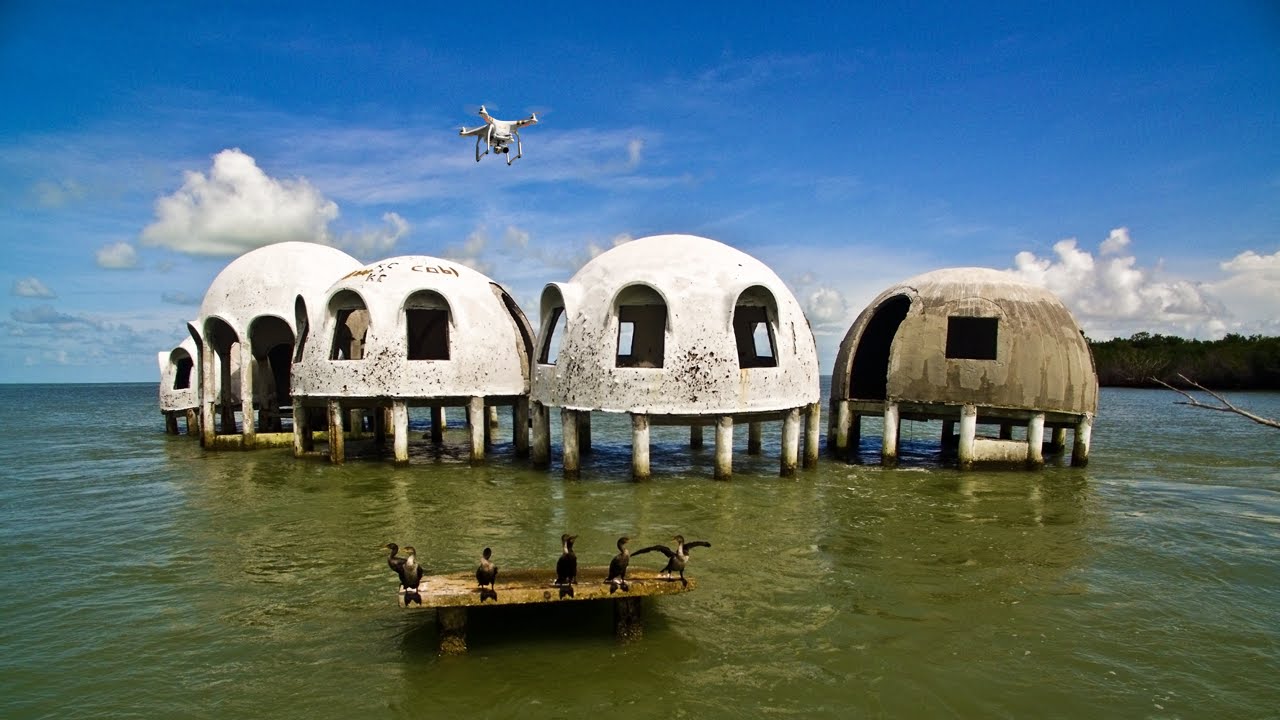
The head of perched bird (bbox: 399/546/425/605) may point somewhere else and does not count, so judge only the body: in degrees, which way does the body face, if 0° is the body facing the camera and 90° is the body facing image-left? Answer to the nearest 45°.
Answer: approximately 0°

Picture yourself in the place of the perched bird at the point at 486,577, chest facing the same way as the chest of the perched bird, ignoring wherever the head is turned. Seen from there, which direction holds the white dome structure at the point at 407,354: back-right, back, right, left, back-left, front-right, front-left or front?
back

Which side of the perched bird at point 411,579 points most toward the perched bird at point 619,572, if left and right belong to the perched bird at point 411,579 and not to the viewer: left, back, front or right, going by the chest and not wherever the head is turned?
left

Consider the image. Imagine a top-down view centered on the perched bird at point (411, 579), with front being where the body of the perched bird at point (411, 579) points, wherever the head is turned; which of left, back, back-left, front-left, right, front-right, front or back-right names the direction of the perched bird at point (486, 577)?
left

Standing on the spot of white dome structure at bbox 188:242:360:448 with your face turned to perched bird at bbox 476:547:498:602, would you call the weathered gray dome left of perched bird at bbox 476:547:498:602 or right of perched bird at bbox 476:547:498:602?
left

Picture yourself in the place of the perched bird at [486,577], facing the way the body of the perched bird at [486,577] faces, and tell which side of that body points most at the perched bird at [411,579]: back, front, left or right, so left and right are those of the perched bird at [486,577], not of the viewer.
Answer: right

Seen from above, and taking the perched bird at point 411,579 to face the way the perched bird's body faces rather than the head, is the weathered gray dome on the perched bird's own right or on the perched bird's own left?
on the perched bird's own left

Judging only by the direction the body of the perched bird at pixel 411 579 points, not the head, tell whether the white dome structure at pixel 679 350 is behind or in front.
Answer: behind

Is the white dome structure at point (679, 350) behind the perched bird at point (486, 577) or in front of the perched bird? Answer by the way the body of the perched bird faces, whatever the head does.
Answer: behind

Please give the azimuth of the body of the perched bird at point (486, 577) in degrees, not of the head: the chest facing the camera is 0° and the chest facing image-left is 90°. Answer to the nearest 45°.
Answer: approximately 0°

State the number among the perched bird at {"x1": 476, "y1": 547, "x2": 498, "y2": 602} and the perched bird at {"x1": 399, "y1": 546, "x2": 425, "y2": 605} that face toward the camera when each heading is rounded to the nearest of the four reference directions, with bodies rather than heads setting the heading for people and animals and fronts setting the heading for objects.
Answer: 2

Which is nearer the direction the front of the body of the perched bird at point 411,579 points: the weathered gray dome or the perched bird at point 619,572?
the perched bird
